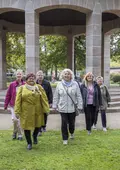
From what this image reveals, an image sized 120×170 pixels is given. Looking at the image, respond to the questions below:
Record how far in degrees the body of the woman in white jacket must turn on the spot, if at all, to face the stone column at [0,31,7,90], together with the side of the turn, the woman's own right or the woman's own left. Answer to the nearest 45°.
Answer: approximately 180°

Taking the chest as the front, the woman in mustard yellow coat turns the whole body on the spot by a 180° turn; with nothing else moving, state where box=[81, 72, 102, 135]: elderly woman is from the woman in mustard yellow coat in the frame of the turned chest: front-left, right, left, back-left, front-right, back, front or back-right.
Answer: front-right

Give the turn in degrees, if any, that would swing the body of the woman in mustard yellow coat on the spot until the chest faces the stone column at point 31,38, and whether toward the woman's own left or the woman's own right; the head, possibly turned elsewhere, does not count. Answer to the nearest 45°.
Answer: approximately 180°

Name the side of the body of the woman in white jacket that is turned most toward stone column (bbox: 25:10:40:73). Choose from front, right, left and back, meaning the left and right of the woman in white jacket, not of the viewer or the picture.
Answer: back

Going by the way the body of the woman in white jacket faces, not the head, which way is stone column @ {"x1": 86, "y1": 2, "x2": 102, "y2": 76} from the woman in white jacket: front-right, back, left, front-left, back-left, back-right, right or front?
back

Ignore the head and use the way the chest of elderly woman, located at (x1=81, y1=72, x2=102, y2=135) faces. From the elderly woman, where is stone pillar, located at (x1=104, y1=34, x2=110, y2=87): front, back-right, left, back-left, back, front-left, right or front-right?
back

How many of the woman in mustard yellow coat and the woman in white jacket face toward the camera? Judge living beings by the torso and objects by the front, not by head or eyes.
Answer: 2

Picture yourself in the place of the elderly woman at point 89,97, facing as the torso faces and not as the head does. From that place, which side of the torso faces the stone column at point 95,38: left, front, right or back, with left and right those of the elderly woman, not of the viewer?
back

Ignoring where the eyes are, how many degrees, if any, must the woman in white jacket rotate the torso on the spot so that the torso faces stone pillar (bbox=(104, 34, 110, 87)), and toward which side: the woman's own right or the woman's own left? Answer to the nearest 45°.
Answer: approximately 180°

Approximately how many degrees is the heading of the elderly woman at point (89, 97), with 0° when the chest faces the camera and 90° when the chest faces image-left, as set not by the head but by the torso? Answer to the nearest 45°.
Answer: approximately 0°
